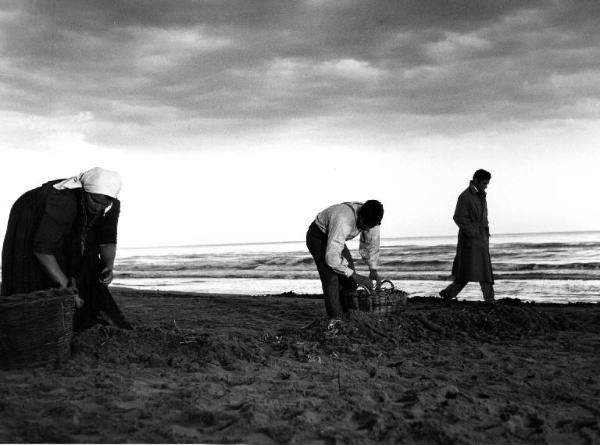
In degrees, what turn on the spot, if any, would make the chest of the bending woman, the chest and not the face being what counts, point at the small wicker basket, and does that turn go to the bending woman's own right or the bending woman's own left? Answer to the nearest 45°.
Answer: approximately 45° to the bending woman's own left

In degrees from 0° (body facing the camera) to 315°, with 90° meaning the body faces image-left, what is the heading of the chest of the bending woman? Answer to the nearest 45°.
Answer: approximately 315°

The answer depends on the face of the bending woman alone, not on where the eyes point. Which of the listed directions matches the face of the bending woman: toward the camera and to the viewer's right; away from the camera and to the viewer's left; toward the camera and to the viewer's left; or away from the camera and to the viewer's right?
toward the camera and to the viewer's right
